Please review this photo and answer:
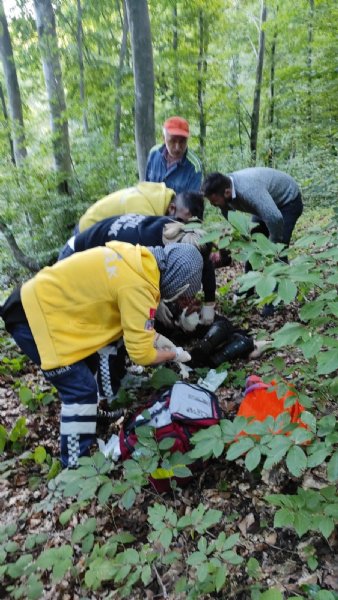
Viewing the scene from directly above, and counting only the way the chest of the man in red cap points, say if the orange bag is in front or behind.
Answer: in front

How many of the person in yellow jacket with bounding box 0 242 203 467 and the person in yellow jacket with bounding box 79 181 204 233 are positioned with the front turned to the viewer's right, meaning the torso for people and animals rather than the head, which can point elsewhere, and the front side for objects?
2

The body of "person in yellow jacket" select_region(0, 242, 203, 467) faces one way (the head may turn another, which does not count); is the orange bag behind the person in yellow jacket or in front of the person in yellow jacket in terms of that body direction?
in front

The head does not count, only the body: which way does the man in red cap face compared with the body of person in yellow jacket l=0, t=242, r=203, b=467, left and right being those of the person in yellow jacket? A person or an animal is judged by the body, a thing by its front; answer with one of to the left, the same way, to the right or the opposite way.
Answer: to the right

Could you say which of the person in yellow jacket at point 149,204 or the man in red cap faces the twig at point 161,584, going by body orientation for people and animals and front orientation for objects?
the man in red cap

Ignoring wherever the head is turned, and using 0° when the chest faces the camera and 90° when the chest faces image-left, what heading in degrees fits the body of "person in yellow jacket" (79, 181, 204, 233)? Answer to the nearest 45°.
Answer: approximately 270°

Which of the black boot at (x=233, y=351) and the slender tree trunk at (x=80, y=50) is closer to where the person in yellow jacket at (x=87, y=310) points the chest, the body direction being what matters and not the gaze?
the black boot

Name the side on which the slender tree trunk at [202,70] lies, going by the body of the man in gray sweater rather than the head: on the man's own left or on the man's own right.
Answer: on the man's own right

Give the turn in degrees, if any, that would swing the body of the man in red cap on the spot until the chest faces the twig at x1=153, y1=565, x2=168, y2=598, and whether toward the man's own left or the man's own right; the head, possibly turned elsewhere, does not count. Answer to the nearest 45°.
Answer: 0° — they already face it

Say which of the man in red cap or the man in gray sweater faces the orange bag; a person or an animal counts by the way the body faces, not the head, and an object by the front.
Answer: the man in red cap

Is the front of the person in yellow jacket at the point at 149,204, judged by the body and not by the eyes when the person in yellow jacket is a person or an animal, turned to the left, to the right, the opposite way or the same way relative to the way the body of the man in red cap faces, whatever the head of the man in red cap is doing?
to the left

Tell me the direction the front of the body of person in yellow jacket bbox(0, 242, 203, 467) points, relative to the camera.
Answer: to the viewer's right

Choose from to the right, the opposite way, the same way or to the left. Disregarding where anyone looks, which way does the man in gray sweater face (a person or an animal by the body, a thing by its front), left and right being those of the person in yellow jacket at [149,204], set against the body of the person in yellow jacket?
the opposite way

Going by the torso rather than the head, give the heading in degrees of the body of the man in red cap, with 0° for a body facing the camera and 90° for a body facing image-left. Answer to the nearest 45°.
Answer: approximately 0°

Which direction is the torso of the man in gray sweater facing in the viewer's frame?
to the viewer's left
